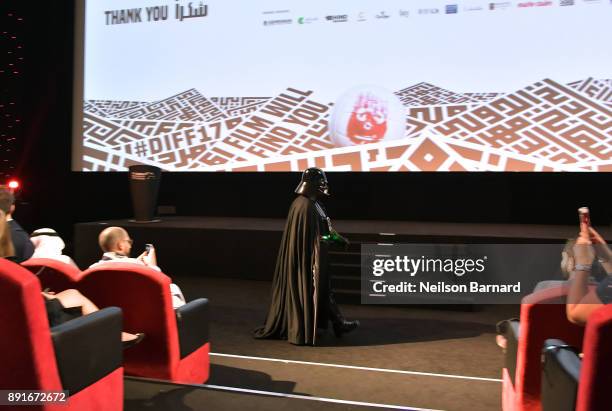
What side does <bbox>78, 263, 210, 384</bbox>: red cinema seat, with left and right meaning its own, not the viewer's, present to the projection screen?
front

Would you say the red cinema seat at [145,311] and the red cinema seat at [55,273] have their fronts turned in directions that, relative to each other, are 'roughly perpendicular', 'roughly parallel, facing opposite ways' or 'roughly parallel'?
roughly parallel

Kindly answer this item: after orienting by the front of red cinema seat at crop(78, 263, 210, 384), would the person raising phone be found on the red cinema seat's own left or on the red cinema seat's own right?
on the red cinema seat's own right

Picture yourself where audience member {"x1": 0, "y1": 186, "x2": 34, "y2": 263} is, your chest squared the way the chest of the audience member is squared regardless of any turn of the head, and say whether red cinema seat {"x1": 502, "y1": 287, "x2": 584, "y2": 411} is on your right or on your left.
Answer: on your right

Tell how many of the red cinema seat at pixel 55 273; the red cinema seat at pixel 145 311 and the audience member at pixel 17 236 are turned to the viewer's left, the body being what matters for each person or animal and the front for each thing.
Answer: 0

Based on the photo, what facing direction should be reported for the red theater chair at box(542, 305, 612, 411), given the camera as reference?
facing away from the viewer and to the left of the viewer

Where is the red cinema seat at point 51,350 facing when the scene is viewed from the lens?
facing away from the viewer and to the right of the viewer

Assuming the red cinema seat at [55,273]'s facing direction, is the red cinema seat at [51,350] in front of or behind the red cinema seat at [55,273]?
behind

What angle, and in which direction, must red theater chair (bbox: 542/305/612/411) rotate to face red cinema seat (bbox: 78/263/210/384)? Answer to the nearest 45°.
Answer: approximately 45° to its left

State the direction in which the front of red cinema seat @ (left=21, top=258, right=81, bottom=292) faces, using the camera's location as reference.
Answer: facing away from the viewer and to the right of the viewer

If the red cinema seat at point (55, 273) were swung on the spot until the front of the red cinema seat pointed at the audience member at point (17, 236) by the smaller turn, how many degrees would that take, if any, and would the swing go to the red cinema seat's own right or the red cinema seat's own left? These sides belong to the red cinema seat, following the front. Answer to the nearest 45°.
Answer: approximately 45° to the red cinema seat's own left

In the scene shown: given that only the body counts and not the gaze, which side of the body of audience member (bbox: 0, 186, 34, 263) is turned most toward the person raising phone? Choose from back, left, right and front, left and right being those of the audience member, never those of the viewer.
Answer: right

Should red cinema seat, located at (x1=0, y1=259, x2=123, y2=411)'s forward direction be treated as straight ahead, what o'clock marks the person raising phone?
The person raising phone is roughly at 2 o'clock from the red cinema seat.

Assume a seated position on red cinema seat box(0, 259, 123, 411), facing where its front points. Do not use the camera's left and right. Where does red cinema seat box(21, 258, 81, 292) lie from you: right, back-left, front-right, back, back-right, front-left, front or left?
front-left

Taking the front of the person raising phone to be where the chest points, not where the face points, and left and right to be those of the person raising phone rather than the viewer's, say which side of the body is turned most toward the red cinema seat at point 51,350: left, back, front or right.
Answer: left

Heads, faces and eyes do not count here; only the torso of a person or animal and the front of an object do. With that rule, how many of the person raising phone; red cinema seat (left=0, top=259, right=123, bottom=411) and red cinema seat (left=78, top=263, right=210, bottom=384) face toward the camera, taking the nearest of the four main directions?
0
